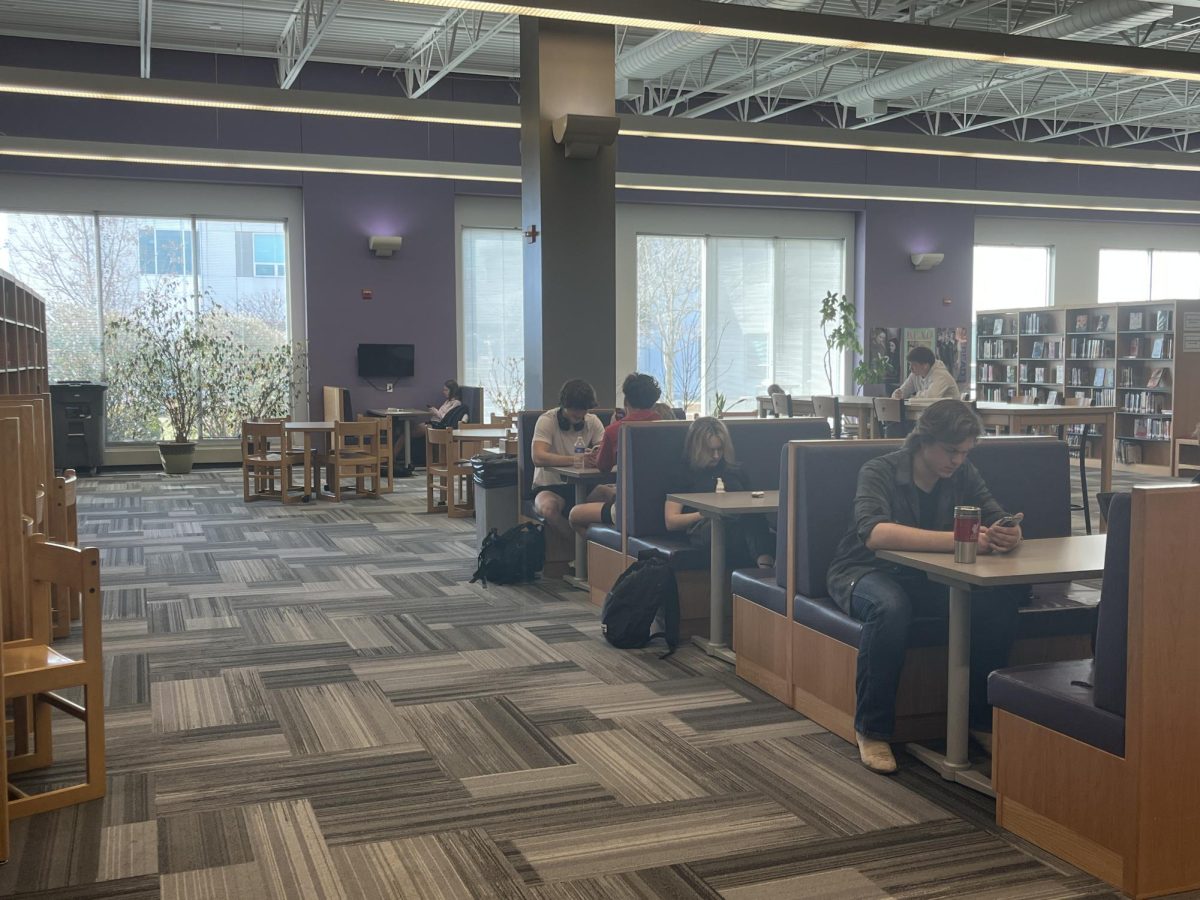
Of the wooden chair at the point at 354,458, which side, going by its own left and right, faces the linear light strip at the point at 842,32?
back

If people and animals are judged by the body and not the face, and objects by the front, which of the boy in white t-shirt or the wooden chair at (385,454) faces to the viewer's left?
the wooden chair

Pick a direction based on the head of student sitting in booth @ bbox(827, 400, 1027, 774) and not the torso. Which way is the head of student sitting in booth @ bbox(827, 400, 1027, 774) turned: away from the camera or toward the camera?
toward the camera

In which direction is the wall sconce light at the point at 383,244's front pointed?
toward the camera

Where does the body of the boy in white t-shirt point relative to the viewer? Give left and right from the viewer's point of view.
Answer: facing the viewer and to the right of the viewer

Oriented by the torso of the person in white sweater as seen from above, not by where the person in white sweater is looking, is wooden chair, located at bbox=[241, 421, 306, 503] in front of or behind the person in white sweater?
in front

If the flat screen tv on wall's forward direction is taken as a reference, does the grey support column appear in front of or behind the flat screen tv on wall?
in front

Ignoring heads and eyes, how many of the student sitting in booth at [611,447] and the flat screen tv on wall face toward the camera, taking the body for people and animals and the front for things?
1

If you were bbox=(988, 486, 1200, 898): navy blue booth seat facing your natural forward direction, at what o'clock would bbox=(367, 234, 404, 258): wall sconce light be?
The wall sconce light is roughly at 12 o'clock from the navy blue booth seat.

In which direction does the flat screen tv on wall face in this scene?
toward the camera

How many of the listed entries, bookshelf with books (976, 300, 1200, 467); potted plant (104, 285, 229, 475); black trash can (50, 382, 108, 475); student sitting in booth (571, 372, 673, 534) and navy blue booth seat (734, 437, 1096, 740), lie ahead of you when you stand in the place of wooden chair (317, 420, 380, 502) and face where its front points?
2

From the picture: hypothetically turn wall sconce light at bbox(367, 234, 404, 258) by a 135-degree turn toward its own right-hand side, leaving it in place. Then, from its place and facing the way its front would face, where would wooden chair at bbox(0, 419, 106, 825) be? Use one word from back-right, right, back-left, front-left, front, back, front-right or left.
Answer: back-left

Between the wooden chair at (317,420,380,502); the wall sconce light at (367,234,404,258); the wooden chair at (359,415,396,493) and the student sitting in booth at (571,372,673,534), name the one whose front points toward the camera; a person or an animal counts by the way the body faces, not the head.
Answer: the wall sconce light

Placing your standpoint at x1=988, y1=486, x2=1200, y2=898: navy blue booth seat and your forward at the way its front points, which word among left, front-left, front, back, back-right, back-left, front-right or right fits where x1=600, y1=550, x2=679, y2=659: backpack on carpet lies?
front

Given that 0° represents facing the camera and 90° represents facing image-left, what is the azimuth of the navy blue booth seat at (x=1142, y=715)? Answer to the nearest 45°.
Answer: approximately 135°

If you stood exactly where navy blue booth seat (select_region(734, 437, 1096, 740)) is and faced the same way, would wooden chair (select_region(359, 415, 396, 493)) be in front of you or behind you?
behind

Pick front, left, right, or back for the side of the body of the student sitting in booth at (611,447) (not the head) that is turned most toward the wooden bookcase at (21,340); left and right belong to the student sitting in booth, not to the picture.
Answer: front
